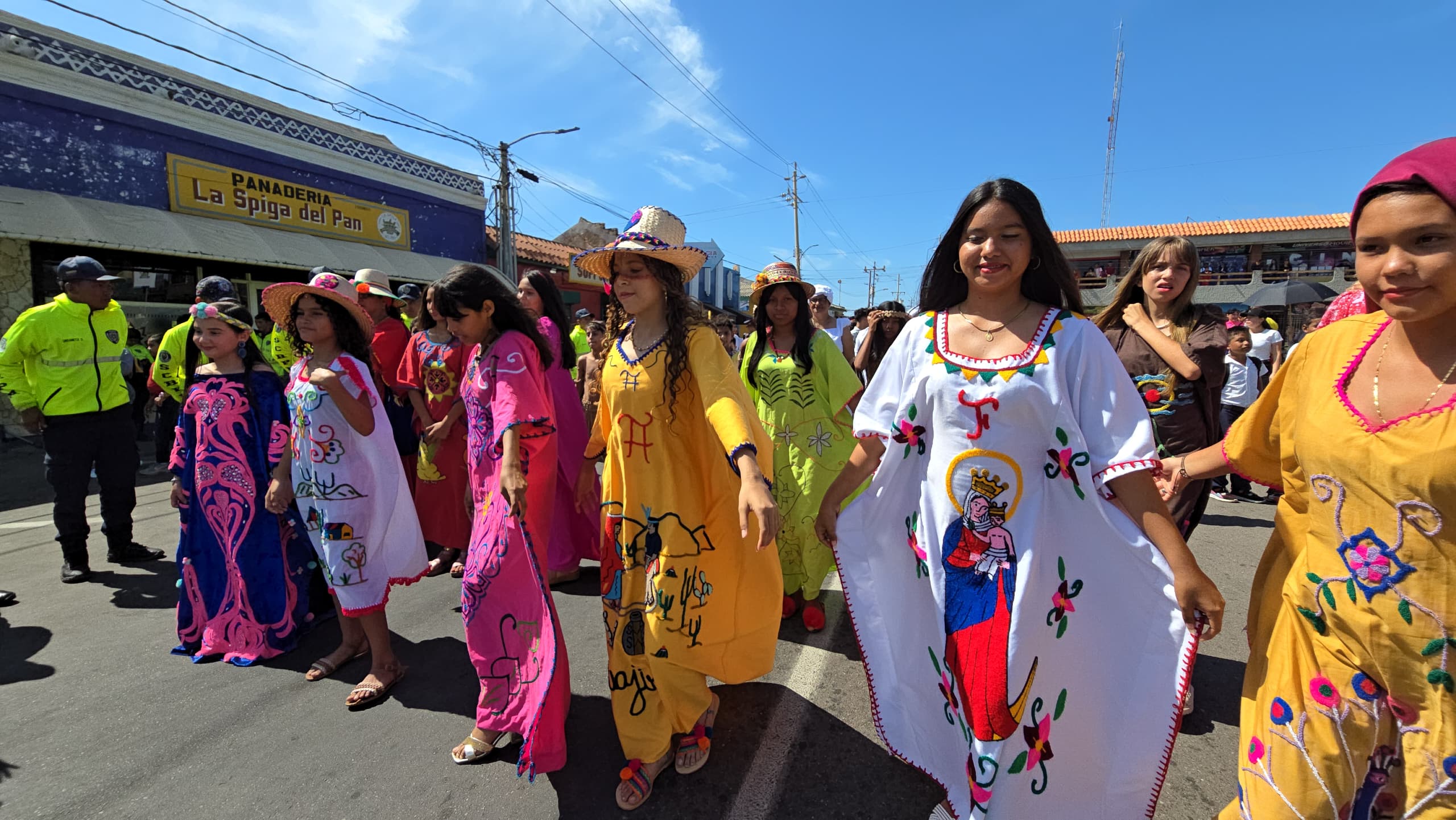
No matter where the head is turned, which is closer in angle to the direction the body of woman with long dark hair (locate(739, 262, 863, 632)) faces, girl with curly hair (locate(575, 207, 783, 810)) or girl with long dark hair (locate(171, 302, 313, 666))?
the girl with curly hair

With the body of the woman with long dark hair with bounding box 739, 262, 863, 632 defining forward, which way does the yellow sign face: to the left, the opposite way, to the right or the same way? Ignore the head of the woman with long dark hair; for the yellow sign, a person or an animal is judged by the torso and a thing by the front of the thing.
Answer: to the left

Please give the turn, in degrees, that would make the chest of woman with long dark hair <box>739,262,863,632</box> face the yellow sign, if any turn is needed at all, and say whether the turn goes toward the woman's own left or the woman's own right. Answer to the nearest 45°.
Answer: approximately 135° to the woman's own right

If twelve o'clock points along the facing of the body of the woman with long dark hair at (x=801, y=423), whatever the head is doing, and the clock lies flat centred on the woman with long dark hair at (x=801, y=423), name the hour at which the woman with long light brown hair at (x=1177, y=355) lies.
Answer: the woman with long light brown hair at (x=1177, y=355) is roughly at 10 o'clock from the woman with long dark hair at (x=801, y=423).

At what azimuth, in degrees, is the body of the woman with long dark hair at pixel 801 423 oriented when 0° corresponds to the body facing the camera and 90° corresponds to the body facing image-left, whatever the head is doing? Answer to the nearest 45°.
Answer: approximately 0°

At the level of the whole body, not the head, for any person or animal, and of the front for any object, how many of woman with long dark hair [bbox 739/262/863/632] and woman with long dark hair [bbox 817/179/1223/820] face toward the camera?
2

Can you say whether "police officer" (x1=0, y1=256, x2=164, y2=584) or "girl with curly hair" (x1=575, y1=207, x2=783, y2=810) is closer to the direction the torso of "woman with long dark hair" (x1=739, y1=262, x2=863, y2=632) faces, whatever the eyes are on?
the girl with curly hair

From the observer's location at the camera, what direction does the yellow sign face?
facing the viewer and to the right of the viewer

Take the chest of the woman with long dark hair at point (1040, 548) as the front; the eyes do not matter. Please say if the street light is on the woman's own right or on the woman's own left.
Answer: on the woman's own right

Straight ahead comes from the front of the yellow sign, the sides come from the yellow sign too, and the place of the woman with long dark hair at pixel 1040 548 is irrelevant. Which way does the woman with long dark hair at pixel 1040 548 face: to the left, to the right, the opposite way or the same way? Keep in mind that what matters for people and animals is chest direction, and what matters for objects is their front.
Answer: to the right

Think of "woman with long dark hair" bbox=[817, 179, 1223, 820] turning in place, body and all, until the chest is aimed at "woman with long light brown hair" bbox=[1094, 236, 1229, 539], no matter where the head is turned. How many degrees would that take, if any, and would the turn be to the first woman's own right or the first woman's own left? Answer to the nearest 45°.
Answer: approximately 180°

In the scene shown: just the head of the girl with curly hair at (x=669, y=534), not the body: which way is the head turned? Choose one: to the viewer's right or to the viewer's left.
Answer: to the viewer's left
